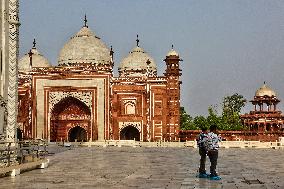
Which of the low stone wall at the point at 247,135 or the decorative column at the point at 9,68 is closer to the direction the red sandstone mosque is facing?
the decorative column

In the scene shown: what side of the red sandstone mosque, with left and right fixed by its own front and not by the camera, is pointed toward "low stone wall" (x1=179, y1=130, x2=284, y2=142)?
left

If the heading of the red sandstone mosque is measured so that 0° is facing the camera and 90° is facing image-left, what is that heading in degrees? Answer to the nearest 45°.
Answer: approximately 0°

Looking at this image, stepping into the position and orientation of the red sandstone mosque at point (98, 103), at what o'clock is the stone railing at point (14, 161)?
The stone railing is roughly at 12 o'clock from the red sandstone mosque.

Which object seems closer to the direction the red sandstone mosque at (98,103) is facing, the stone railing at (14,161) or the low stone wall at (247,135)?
the stone railing

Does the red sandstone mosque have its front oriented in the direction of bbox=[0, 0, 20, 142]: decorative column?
yes
